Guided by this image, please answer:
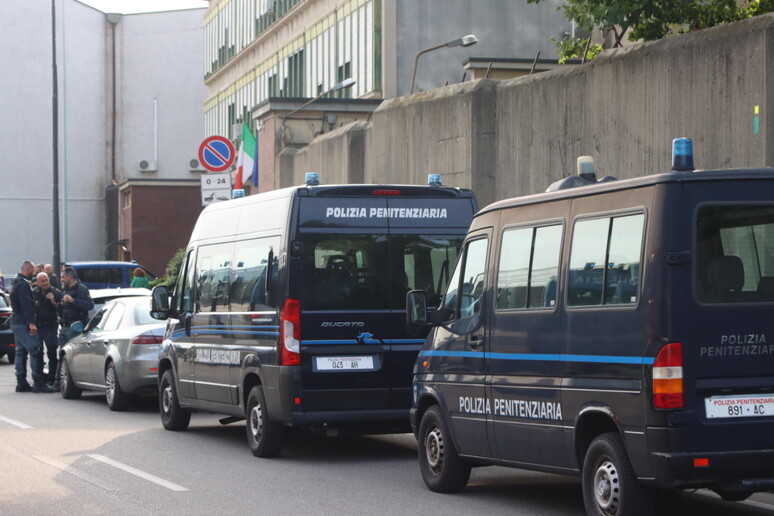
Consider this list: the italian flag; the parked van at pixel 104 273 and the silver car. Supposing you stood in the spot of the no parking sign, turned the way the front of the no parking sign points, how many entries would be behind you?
2

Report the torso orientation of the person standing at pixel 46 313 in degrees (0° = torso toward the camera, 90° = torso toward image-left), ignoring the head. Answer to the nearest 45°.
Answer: approximately 0°

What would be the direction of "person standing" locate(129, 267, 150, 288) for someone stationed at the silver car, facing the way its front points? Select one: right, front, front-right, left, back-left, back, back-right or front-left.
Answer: front-right

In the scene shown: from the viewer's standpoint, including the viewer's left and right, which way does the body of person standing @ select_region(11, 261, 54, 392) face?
facing to the right of the viewer

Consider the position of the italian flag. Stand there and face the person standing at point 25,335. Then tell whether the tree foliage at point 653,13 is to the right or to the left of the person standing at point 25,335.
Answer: left

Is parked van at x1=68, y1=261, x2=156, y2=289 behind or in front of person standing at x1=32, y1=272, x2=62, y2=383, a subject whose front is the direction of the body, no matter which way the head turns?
behind
